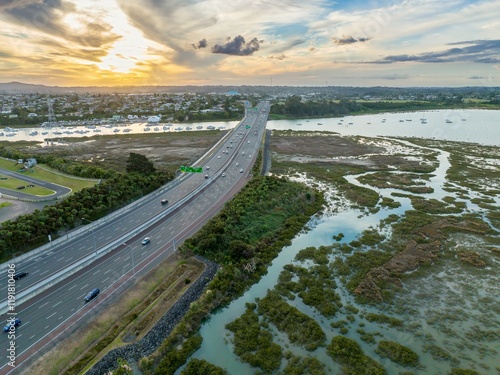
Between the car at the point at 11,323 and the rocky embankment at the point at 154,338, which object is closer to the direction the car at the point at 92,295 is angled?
the car

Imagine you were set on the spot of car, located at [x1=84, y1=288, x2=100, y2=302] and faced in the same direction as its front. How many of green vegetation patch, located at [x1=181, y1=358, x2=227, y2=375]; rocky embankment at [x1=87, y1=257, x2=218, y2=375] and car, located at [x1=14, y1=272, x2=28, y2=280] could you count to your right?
1

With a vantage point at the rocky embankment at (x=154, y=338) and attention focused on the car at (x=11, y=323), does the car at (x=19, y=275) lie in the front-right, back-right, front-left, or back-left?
front-right

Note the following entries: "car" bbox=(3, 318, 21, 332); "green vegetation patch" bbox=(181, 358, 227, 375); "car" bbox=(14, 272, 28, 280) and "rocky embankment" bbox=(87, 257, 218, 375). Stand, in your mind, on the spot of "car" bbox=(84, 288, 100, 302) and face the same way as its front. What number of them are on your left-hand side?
2

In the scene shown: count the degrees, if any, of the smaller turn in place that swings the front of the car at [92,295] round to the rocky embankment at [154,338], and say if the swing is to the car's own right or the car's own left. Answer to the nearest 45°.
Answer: approximately 90° to the car's own left

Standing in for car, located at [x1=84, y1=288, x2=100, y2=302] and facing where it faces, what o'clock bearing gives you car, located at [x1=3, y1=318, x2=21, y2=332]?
car, located at [x1=3, y1=318, x2=21, y2=332] is roughly at 1 o'clock from car, located at [x1=84, y1=288, x2=100, y2=302].

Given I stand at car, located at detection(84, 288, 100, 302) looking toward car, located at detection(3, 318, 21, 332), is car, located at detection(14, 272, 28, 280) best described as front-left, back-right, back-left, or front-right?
front-right

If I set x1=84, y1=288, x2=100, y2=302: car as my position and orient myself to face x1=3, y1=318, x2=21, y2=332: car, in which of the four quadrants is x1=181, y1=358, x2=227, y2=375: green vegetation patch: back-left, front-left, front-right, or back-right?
back-left

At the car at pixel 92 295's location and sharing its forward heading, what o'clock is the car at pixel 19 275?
the car at pixel 19 275 is roughly at 3 o'clock from the car at pixel 92 295.

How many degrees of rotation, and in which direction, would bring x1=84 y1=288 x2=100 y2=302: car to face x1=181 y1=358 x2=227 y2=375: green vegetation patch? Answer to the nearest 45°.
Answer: approximately 90° to its left

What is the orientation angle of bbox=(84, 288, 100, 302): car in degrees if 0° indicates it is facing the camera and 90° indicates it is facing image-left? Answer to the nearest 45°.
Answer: approximately 45°

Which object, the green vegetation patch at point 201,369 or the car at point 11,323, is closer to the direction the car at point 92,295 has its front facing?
the car
